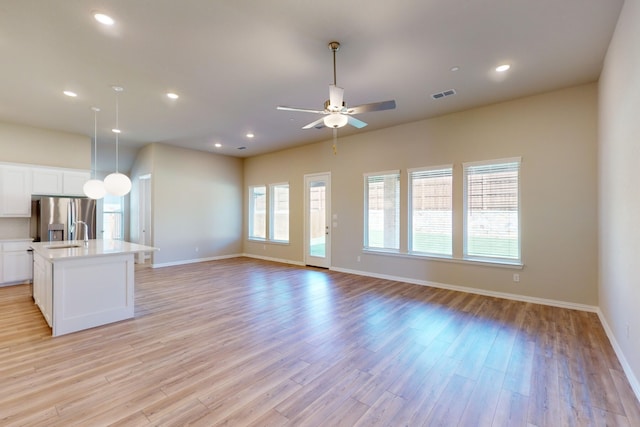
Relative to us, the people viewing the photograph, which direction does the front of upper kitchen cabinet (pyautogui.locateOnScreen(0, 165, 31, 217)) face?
facing the viewer

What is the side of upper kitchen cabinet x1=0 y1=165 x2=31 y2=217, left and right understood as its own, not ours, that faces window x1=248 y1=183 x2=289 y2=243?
left

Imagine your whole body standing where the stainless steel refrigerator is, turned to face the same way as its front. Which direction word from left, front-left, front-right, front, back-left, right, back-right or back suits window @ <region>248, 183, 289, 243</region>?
left

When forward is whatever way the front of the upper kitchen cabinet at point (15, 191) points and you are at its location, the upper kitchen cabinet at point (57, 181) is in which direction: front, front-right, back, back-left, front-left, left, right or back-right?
left

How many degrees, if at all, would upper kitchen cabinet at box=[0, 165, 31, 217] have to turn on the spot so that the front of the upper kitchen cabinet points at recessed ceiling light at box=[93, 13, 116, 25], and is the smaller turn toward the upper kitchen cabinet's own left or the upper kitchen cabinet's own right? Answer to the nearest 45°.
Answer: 0° — it already faces it

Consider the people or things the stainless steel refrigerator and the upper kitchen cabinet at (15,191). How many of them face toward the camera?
2

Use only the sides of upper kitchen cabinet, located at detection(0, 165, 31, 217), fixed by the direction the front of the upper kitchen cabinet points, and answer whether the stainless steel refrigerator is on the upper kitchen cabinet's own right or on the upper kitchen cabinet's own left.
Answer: on the upper kitchen cabinet's own left

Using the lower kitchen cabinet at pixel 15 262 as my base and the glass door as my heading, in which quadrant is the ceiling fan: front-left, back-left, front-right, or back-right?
front-right

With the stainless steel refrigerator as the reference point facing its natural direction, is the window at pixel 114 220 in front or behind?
behind

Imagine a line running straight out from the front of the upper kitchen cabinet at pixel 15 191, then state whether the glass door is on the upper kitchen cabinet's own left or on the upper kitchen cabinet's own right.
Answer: on the upper kitchen cabinet's own left

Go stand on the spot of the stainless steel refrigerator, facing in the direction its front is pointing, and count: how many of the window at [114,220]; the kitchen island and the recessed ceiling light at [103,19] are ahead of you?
2

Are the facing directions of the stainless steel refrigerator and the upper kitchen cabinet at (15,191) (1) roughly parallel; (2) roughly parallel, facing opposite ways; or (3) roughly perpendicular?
roughly parallel

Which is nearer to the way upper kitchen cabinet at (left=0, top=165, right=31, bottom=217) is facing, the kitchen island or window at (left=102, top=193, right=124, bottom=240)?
the kitchen island

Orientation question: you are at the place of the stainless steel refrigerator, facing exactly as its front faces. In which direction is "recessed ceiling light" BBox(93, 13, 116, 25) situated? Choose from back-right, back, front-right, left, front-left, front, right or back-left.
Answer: front
